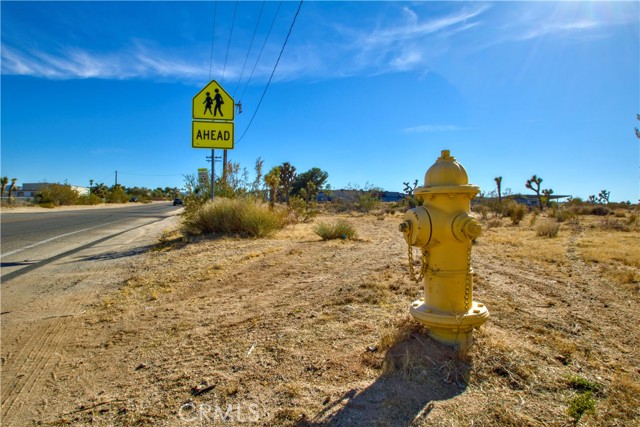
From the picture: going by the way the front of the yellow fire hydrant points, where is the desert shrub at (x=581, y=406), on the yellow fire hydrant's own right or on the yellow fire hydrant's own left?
on the yellow fire hydrant's own left

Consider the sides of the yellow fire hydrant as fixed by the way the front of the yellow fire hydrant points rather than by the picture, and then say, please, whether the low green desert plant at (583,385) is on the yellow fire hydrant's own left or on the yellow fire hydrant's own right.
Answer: on the yellow fire hydrant's own left

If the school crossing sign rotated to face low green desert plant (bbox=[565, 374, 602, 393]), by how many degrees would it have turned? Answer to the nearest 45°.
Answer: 0° — it already faces it

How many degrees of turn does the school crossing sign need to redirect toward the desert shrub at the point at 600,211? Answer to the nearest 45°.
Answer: approximately 90° to its left

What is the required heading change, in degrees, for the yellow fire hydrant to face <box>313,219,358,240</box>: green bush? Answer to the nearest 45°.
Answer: approximately 135° to its right

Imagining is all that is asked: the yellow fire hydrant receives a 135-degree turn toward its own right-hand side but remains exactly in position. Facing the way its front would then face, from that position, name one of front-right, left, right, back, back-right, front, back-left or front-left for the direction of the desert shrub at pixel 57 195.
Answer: front-left

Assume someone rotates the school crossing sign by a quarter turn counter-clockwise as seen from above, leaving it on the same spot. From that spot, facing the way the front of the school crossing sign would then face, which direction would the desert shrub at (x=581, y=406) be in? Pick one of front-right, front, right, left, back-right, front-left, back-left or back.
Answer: right

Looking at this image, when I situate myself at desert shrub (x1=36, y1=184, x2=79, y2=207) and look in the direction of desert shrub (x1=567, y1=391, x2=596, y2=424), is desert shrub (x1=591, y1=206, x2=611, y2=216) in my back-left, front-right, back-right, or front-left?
front-left

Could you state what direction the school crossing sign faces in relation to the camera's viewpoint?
facing the viewer

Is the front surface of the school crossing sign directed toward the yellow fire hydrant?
yes

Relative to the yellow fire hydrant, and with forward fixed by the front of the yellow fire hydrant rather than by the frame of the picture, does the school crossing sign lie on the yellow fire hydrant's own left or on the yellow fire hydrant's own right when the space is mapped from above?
on the yellow fire hydrant's own right

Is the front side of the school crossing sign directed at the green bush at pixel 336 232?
no
